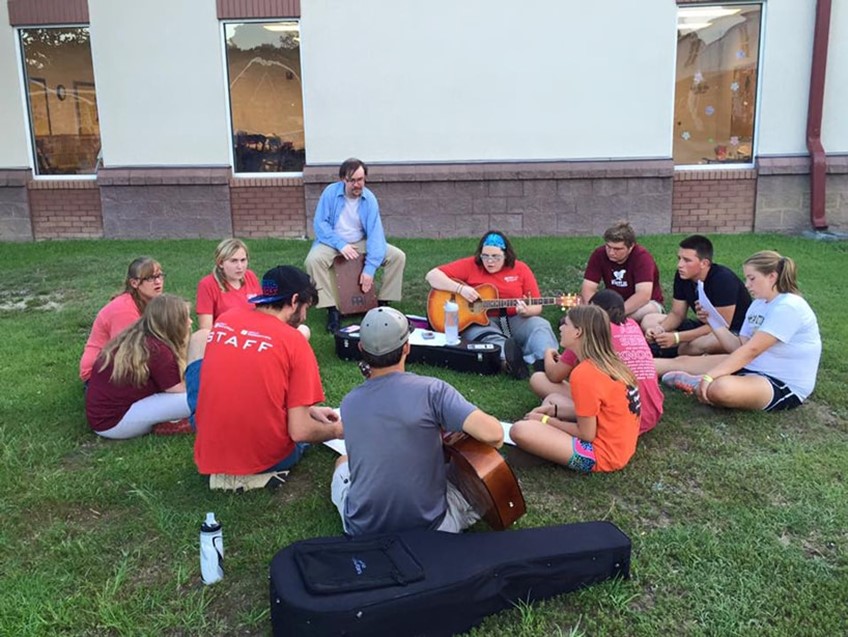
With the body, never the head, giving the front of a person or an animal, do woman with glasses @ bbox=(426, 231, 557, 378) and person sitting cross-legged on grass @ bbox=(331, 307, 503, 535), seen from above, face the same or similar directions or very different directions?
very different directions

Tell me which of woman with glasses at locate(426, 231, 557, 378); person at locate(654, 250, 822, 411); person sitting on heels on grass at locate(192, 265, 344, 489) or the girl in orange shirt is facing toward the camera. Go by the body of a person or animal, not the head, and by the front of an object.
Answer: the woman with glasses

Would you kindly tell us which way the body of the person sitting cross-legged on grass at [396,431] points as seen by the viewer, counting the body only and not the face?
away from the camera

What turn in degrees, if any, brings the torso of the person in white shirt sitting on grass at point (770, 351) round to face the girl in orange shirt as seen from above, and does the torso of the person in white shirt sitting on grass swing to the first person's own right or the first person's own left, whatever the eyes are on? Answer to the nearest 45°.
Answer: approximately 45° to the first person's own left

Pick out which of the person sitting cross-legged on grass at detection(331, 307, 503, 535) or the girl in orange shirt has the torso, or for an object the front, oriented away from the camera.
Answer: the person sitting cross-legged on grass

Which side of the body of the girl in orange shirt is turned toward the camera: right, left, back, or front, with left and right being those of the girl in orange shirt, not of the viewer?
left

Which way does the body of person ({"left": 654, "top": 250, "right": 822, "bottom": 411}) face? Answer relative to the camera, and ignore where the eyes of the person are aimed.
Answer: to the viewer's left

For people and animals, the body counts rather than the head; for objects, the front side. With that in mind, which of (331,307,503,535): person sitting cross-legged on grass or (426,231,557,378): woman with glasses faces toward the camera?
the woman with glasses

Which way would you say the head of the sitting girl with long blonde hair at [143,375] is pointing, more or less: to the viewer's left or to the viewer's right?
to the viewer's right

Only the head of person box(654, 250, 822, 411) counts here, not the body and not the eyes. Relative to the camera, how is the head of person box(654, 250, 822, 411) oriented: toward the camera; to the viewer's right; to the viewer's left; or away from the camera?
to the viewer's left

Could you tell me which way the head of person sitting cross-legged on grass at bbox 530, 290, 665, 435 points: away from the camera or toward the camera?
away from the camera

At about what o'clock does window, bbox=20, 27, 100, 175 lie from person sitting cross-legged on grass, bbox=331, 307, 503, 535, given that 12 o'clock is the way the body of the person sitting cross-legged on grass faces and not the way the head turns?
The window is roughly at 11 o'clock from the person sitting cross-legged on grass.

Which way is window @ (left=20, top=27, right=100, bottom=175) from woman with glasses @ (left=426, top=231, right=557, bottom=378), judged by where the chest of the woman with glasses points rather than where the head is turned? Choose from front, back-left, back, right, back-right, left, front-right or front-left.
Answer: back-right

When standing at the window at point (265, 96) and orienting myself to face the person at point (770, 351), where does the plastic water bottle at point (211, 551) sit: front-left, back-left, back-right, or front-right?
front-right

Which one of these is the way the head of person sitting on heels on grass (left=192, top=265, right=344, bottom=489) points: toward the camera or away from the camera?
away from the camera

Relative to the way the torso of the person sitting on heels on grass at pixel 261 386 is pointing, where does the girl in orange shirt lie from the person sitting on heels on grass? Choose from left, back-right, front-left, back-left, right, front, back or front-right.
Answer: front-right

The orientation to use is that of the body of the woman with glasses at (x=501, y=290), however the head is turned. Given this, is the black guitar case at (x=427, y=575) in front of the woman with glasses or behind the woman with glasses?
in front

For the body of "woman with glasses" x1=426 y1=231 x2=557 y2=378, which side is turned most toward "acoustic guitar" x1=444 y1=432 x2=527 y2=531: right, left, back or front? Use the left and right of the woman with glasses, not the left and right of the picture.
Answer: front

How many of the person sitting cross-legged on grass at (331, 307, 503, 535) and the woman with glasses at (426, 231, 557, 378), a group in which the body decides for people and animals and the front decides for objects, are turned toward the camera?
1
